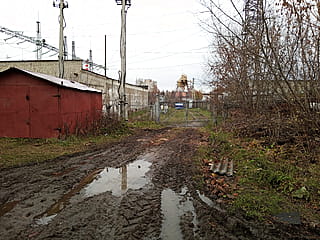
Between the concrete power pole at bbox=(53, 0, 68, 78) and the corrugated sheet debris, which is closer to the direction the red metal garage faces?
the corrugated sheet debris

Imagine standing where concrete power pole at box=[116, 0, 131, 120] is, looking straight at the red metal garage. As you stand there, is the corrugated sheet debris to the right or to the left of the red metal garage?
left
